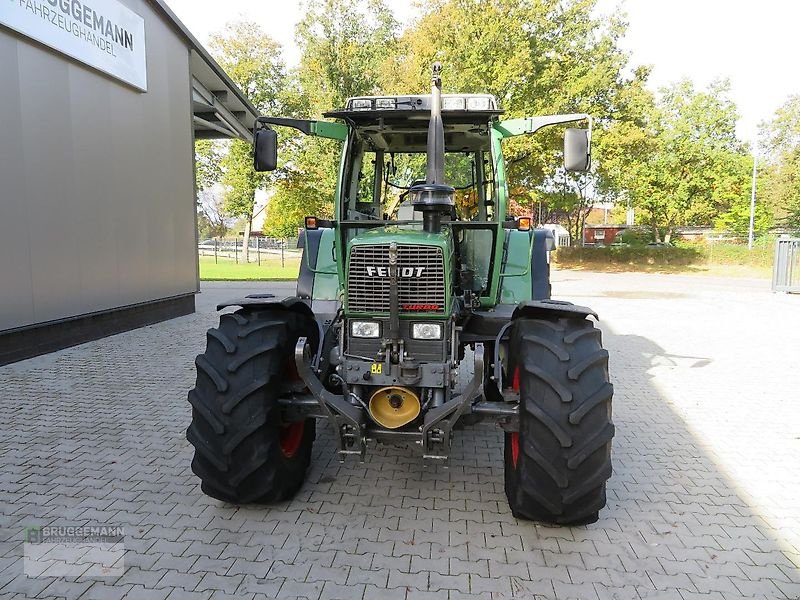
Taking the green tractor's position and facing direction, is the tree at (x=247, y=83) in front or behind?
behind

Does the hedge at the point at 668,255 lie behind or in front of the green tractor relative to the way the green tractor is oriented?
behind

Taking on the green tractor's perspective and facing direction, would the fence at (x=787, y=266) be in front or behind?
behind

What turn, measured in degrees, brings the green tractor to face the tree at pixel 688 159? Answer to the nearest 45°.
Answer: approximately 135° to its left

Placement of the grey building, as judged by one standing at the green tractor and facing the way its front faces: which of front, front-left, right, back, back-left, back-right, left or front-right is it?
back-right

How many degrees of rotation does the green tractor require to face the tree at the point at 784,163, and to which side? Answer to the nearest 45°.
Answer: approximately 135° to its left

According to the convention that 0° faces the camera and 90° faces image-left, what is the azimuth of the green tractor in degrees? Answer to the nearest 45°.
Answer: approximately 0°

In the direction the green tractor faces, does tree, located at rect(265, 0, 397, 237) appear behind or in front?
behind
